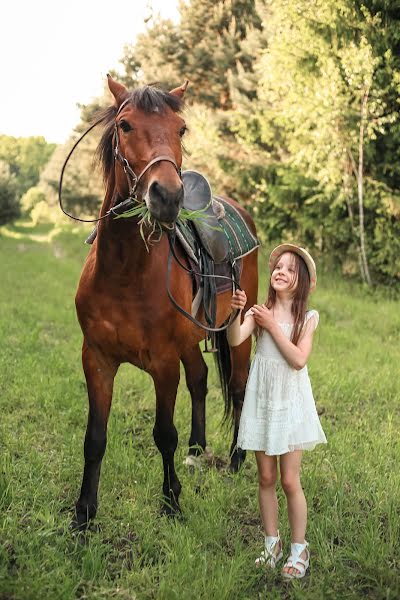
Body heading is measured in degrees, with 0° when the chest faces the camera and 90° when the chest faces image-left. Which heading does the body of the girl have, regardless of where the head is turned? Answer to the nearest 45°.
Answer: approximately 45°

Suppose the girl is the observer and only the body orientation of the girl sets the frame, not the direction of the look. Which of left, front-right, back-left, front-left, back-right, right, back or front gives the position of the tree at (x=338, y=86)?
back-right

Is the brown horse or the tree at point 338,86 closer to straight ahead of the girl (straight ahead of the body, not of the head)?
the brown horse

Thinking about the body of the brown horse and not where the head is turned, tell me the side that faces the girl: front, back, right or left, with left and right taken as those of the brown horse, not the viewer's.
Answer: left

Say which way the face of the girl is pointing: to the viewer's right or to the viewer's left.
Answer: to the viewer's left

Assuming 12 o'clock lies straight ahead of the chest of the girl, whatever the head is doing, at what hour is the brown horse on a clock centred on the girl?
The brown horse is roughly at 4 o'clock from the girl.

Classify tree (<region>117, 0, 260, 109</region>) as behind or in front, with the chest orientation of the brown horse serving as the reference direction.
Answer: behind

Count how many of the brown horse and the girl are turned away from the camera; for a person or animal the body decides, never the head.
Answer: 0

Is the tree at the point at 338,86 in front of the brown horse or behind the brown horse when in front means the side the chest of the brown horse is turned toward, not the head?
behind
